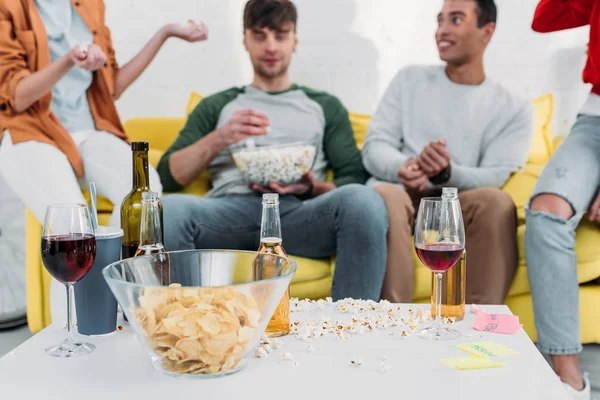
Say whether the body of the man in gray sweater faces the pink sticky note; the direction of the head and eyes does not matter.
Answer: yes

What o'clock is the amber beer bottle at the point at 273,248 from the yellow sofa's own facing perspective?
The amber beer bottle is roughly at 1 o'clock from the yellow sofa.

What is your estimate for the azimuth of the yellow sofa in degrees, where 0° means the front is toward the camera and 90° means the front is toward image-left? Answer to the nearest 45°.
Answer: approximately 0°

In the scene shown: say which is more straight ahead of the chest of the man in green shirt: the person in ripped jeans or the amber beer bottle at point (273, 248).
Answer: the amber beer bottle

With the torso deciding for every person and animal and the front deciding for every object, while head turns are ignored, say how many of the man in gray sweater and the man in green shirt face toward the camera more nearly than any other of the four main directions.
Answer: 2
